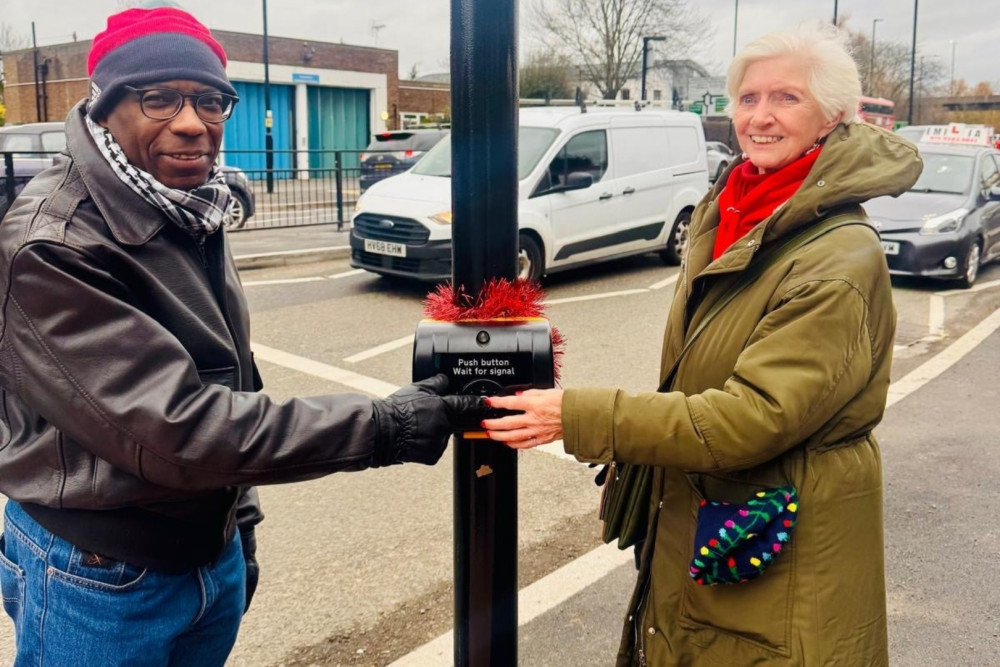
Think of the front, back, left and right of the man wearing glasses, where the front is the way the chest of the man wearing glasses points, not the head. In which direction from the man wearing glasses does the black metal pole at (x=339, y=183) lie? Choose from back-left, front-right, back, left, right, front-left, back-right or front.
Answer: back-left

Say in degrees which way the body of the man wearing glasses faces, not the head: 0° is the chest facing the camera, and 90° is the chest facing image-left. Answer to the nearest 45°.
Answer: approximately 315°

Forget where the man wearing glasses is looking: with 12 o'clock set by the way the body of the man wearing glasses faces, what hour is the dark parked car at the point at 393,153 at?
The dark parked car is roughly at 8 o'clock from the man wearing glasses.

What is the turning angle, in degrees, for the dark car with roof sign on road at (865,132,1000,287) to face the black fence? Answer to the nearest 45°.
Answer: approximately 45° to its right

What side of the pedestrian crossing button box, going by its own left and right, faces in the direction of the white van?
back

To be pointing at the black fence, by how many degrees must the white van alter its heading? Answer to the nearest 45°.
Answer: approximately 90° to its right

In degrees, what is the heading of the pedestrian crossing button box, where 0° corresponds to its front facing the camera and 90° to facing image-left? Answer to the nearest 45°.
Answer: approximately 0°

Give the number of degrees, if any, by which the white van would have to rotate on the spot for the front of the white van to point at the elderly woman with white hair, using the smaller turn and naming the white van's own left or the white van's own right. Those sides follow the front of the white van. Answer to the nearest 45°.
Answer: approximately 45° to the white van's own left

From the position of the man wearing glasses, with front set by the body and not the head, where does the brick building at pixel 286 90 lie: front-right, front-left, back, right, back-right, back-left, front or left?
back-left
